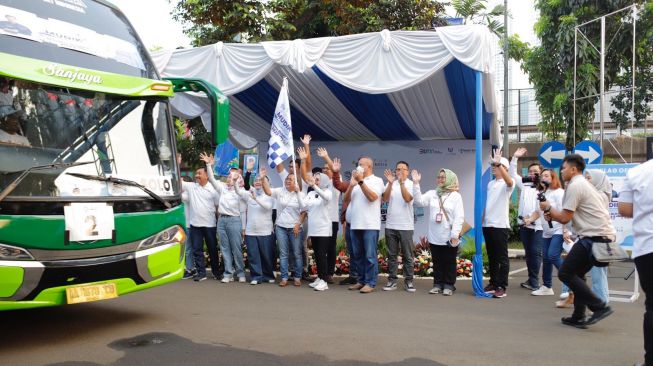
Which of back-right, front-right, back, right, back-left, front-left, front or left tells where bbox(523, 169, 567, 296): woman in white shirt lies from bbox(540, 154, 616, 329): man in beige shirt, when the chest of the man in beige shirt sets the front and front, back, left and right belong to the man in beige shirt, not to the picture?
right

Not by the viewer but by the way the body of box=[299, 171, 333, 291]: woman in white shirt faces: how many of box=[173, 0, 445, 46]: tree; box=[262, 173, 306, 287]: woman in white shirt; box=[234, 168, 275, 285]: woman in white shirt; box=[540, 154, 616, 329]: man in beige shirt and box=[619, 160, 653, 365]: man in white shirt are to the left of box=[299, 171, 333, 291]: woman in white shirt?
2

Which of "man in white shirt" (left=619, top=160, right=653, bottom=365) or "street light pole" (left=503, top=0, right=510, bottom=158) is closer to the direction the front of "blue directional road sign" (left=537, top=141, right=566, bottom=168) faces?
the man in white shirt

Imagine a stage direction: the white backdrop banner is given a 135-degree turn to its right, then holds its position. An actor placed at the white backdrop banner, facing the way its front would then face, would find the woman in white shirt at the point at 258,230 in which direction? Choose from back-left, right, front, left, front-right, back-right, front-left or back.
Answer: left

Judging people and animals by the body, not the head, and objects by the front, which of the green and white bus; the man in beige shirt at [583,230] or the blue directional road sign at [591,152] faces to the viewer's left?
the man in beige shirt

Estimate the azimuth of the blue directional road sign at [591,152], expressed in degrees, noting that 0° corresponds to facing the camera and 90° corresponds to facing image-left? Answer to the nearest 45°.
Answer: approximately 0°

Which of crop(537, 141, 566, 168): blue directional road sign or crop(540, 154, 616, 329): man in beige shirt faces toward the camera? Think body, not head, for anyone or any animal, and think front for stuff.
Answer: the blue directional road sign

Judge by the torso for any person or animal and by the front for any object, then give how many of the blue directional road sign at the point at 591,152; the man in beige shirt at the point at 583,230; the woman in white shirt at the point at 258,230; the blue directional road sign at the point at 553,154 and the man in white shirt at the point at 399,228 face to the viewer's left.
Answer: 1

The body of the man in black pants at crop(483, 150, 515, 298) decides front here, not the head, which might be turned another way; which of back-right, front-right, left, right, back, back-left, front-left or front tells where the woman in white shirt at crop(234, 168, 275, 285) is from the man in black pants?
front-right

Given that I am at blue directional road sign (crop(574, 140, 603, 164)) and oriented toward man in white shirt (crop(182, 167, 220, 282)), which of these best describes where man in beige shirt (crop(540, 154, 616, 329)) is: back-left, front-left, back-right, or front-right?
front-left

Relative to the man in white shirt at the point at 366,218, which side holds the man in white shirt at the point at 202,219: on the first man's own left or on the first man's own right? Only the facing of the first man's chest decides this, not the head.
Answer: on the first man's own right

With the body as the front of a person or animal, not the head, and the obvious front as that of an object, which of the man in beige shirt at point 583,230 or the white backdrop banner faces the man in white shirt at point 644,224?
the white backdrop banner

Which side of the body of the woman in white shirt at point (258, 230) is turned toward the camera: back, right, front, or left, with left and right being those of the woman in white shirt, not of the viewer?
front

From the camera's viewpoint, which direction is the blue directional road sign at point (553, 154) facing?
toward the camera

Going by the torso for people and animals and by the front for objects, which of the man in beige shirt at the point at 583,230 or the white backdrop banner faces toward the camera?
the white backdrop banner

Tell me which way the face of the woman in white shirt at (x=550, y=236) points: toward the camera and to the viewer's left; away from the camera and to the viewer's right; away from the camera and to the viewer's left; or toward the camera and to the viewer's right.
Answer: toward the camera and to the viewer's left

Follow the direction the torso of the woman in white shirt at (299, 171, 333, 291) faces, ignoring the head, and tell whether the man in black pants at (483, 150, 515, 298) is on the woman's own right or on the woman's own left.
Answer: on the woman's own left

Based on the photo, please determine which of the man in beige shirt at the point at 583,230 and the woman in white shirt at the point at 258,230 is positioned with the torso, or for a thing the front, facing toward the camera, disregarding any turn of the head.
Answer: the woman in white shirt
